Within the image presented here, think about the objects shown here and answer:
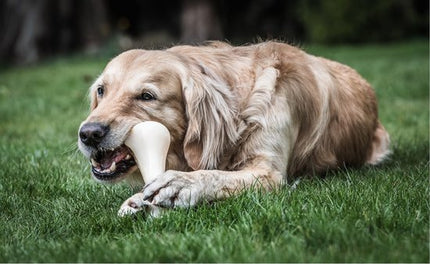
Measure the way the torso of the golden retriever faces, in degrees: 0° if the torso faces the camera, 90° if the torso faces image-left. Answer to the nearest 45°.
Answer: approximately 45°

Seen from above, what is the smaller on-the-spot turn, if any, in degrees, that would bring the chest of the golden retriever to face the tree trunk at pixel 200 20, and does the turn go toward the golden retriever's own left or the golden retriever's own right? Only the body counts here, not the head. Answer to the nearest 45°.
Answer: approximately 135° to the golden retriever's own right
